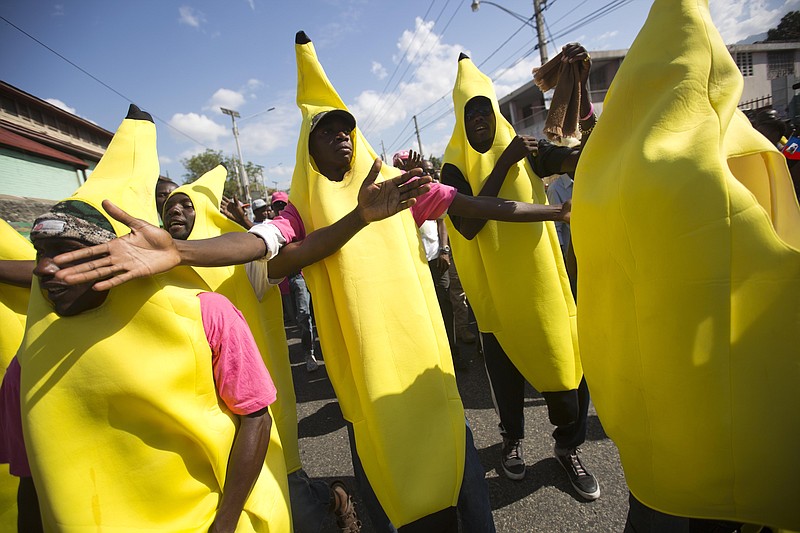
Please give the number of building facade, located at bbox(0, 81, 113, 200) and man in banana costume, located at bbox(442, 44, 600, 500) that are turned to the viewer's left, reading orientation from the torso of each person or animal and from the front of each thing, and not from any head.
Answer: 0

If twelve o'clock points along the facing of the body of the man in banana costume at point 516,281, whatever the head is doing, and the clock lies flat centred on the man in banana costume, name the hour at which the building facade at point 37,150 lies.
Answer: The building facade is roughly at 4 o'clock from the man in banana costume.

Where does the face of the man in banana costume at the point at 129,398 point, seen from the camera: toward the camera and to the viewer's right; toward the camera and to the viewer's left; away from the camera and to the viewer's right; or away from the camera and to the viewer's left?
toward the camera and to the viewer's left

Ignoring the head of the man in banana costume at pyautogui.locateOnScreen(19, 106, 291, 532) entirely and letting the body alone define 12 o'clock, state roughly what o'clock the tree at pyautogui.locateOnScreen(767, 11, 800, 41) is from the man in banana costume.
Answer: The tree is roughly at 7 o'clock from the man in banana costume.

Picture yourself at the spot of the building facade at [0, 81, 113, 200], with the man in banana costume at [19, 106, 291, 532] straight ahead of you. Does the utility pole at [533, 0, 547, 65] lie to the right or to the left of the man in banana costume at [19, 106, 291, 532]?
left

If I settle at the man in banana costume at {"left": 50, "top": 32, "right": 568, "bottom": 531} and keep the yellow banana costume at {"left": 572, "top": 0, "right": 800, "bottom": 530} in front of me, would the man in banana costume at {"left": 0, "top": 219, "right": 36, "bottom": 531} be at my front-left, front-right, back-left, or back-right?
back-right

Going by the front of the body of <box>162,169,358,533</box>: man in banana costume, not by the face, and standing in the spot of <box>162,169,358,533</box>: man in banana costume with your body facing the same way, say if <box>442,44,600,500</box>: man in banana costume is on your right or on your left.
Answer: on your left

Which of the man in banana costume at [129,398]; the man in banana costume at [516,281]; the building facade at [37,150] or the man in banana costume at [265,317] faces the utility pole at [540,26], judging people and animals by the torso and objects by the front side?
the building facade

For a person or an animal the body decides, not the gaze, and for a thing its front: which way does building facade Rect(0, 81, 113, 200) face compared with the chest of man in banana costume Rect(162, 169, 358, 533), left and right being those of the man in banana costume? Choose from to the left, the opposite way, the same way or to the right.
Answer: to the left

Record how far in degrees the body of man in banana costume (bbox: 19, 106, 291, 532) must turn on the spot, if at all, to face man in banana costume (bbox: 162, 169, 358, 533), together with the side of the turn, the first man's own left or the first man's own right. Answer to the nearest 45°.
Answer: approximately 180°

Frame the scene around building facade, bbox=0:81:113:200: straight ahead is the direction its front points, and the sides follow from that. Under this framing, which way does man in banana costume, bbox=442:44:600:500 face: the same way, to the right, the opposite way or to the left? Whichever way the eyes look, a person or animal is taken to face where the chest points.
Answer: to the right

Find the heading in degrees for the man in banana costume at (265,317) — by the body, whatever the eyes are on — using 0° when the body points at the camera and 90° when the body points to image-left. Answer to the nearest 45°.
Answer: approximately 45°

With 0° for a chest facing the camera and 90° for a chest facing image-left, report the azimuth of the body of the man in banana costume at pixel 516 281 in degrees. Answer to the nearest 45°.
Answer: approximately 0°

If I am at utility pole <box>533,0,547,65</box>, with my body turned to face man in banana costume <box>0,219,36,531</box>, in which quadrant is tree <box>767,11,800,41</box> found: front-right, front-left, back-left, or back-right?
back-left

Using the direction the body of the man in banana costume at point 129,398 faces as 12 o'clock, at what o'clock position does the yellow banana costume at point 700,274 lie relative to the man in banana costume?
The yellow banana costume is roughly at 9 o'clock from the man in banana costume.

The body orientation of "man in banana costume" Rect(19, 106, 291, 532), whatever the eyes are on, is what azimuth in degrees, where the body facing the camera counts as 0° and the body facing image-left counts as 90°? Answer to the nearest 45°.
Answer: approximately 45°

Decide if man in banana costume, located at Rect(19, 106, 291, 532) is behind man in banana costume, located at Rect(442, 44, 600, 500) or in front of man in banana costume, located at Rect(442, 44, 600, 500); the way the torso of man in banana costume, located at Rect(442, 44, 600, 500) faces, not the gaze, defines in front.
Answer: in front
